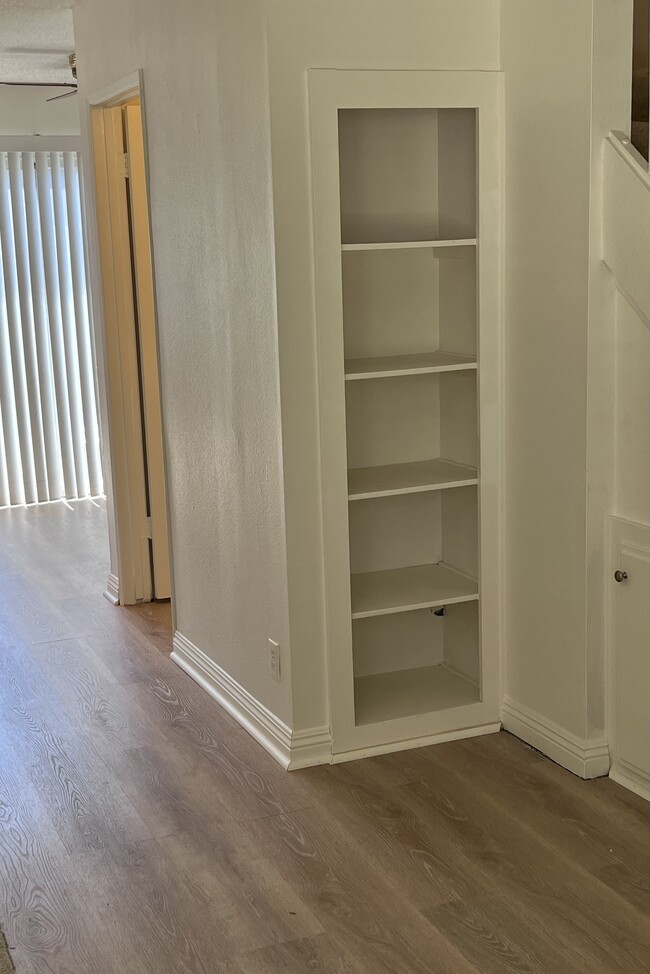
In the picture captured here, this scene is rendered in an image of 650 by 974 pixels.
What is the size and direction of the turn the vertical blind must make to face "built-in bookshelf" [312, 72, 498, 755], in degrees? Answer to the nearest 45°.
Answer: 0° — it already faces it

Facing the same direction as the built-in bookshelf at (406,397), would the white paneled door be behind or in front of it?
in front

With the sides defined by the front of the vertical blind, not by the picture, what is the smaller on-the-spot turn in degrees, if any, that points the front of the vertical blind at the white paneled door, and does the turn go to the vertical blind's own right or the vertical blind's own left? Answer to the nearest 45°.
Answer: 0° — it already faces it

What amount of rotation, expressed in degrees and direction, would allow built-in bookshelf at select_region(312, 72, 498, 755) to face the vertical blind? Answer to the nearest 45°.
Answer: approximately 180°

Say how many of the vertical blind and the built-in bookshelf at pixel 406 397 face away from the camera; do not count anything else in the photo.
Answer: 0

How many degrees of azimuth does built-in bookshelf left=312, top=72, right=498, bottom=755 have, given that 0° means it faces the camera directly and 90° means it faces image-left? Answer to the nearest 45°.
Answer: approximately 315°

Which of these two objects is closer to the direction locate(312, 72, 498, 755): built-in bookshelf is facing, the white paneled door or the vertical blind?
the white paneled door
